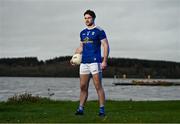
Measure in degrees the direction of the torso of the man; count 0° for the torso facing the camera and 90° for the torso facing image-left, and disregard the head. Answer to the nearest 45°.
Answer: approximately 45°
